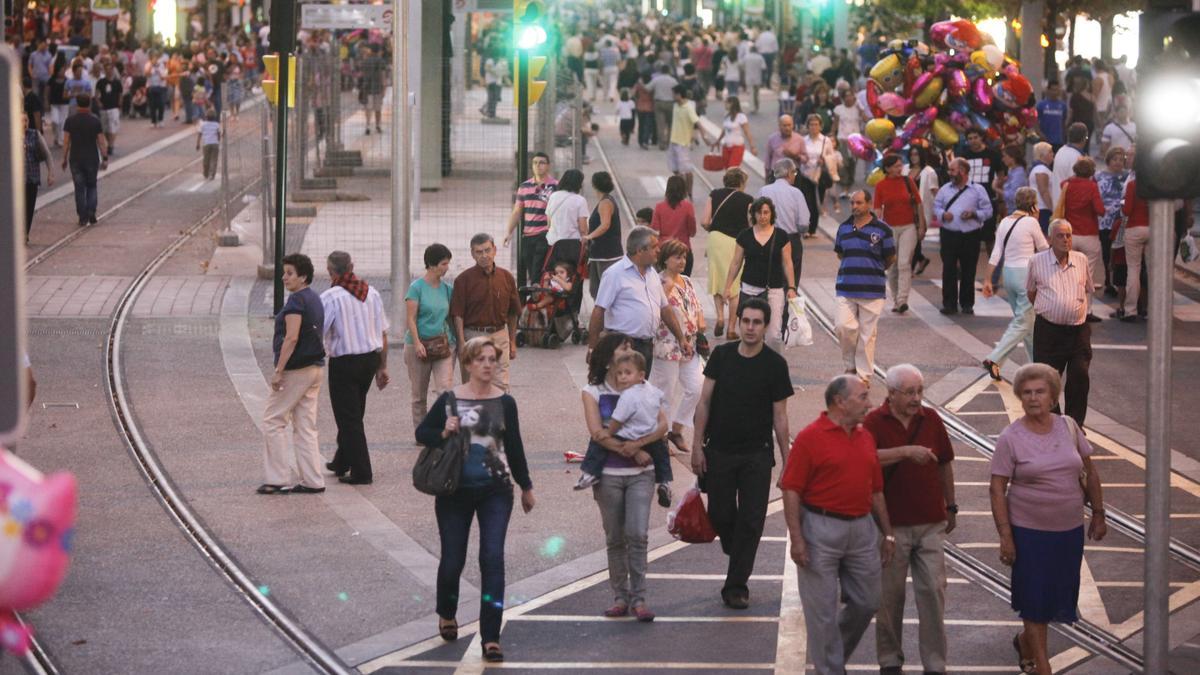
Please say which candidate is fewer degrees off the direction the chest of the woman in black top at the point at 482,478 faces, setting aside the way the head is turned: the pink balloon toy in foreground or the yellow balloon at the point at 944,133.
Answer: the pink balloon toy in foreground

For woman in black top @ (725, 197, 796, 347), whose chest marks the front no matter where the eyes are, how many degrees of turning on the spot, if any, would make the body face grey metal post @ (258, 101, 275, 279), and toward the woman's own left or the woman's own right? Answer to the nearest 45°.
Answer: approximately 135° to the woman's own right

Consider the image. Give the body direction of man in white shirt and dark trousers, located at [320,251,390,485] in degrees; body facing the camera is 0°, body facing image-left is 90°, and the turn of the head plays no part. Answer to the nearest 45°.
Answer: approximately 135°

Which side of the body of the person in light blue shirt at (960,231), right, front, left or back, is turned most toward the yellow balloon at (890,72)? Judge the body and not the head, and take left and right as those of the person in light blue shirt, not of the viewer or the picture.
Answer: back

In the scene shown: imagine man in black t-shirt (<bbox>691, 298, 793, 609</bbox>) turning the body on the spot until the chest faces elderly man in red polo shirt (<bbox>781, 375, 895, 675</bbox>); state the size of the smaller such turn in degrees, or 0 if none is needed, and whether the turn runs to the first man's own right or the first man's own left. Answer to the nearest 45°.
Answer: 0° — they already face them

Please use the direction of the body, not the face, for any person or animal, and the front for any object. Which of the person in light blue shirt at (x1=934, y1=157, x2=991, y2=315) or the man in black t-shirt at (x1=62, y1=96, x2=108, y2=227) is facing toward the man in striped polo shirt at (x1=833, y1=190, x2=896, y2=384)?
the person in light blue shirt

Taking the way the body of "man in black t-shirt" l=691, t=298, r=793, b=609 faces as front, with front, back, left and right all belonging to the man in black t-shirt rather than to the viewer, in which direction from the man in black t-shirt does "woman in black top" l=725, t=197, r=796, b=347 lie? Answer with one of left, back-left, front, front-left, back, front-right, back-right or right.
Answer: back
